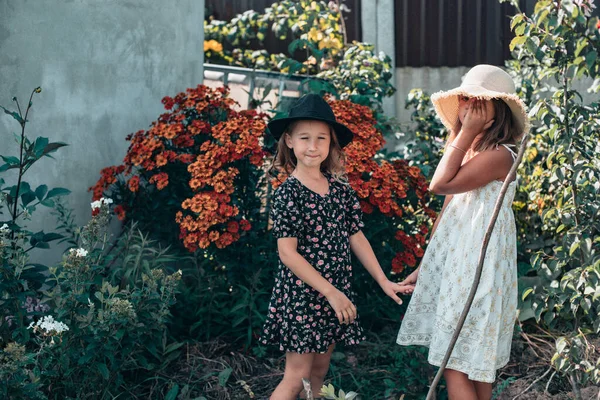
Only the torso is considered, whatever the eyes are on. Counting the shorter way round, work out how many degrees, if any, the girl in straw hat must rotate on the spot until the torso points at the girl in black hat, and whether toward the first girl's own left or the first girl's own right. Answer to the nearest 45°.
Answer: approximately 45° to the first girl's own right

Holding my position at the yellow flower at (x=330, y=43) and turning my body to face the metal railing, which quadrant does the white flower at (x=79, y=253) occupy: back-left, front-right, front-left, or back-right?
front-left

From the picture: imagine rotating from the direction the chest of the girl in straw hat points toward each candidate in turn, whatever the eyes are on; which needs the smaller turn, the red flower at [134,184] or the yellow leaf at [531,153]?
the red flower

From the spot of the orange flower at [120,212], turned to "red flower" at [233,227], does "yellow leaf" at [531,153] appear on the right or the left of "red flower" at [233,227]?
left

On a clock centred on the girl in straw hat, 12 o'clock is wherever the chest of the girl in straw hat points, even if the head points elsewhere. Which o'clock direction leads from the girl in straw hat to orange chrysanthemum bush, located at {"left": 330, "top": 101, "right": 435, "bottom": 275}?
The orange chrysanthemum bush is roughly at 4 o'clock from the girl in straw hat.

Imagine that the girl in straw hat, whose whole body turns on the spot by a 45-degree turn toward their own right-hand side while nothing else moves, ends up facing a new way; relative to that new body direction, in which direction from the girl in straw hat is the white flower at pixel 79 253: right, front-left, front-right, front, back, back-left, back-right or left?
front

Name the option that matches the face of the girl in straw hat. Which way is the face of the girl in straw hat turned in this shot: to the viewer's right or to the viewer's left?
to the viewer's left

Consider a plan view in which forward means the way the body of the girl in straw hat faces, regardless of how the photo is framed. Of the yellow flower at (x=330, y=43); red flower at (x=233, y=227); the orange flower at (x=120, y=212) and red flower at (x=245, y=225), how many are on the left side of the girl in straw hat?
0

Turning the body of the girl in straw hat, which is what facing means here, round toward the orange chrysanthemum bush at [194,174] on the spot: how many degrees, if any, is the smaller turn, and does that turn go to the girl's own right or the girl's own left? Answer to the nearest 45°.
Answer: approximately 90° to the girl's own right

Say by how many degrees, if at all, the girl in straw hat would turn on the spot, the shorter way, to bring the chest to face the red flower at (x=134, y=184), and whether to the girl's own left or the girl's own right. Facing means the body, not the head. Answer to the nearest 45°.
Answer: approximately 90° to the girl's own right

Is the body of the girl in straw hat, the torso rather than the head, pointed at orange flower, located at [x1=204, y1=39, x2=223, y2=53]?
no

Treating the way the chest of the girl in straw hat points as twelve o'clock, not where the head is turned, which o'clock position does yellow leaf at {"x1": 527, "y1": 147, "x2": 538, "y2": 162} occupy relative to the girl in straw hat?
The yellow leaf is roughly at 5 o'clock from the girl in straw hat.

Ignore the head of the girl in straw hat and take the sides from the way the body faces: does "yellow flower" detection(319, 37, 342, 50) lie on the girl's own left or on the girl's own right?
on the girl's own right

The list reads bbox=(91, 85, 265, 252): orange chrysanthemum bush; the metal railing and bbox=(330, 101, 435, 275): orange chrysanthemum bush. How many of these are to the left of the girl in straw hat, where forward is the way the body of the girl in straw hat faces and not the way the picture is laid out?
0

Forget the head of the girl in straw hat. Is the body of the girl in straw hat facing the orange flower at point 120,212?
no

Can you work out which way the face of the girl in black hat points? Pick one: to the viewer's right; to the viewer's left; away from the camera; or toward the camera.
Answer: toward the camera

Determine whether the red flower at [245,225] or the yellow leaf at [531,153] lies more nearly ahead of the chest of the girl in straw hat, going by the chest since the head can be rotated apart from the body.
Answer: the red flower

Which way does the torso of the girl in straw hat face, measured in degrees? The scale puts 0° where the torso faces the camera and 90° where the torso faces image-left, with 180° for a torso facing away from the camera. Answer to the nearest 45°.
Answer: approximately 45°
